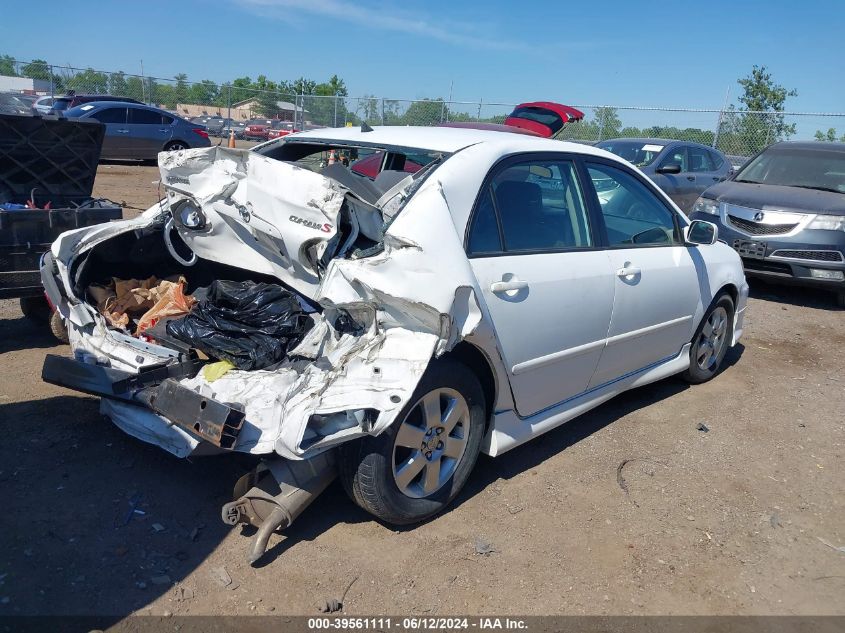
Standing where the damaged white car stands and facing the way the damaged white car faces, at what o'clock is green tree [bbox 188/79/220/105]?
The green tree is roughly at 10 o'clock from the damaged white car.

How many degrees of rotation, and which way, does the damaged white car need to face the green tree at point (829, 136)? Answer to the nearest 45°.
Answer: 0° — it already faces it

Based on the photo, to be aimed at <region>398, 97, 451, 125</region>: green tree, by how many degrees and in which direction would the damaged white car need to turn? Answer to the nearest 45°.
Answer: approximately 45° to its left

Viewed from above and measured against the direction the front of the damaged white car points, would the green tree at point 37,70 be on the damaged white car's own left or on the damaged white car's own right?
on the damaged white car's own left

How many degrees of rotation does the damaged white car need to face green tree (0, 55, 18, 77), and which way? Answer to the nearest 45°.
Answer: approximately 90° to its left

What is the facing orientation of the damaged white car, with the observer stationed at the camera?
facing away from the viewer and to the right of the viewer

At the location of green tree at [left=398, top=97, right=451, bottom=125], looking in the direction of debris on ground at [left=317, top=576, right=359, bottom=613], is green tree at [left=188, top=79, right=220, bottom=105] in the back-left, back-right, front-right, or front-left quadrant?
back-right

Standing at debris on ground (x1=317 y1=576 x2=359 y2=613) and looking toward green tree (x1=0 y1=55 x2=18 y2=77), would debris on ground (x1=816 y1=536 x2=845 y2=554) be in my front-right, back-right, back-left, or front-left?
back-right
